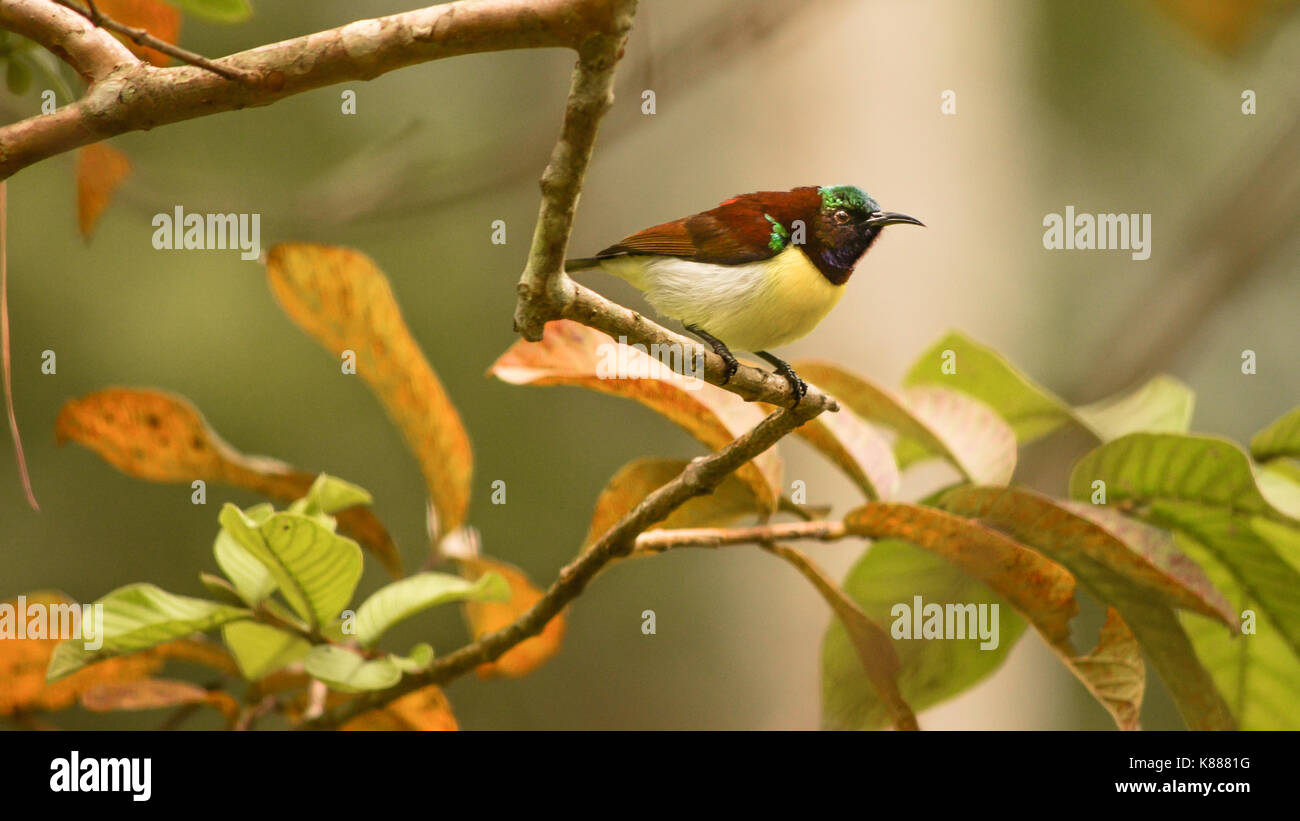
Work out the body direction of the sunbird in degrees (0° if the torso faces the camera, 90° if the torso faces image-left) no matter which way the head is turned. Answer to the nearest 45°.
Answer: approximately 270°
